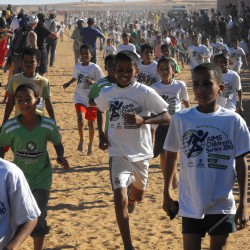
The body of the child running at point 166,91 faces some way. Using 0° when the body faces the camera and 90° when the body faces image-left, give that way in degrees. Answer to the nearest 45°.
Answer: approximately 0°

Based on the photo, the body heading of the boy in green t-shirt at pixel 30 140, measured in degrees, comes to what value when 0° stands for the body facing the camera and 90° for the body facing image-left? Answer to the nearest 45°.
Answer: approximately 0°

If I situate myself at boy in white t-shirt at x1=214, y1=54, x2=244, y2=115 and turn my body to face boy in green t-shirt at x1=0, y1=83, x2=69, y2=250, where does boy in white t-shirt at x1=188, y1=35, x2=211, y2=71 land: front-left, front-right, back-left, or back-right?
back-right

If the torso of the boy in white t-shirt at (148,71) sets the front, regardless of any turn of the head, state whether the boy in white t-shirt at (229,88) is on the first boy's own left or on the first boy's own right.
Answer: on the first boy's own left

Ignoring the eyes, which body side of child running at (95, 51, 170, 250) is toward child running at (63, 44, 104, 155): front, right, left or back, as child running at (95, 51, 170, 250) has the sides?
back

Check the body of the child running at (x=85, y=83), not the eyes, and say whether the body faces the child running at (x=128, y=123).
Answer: yes

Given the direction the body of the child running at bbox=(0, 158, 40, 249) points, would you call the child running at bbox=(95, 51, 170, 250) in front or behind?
behind
